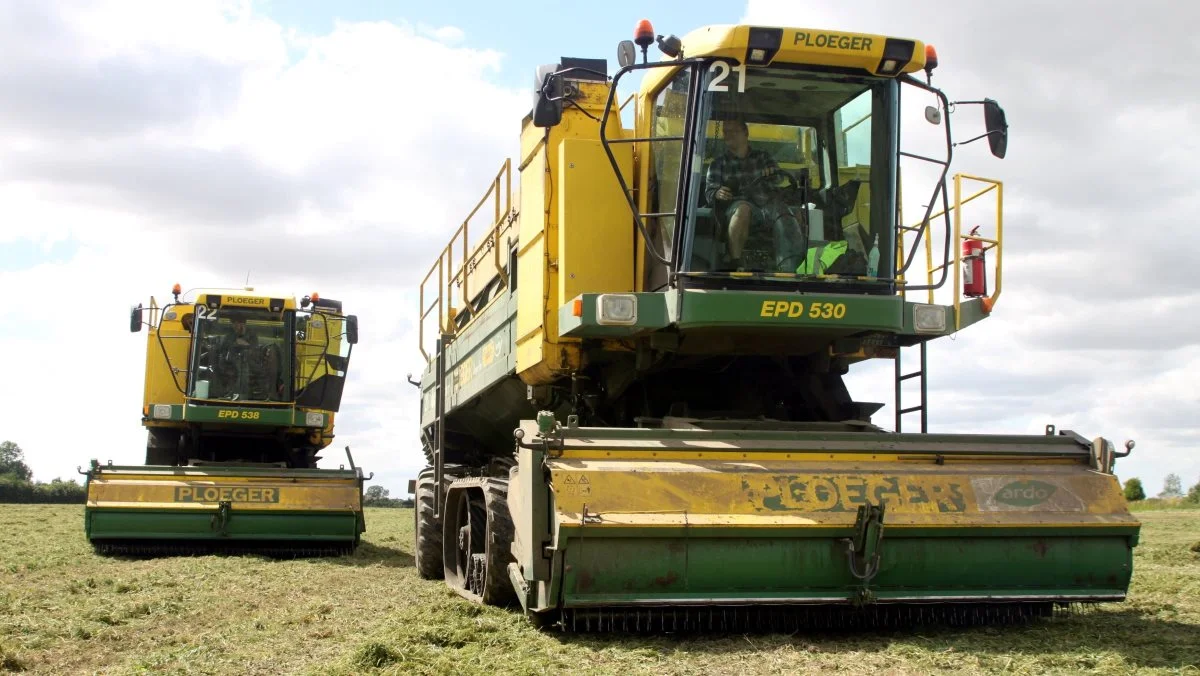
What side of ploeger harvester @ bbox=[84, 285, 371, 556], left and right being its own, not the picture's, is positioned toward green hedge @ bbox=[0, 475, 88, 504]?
back

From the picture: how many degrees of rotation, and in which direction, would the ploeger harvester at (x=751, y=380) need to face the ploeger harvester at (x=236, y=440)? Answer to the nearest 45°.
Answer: approximately 180°

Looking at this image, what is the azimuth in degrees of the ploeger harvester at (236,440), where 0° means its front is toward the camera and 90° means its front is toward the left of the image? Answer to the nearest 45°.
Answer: approximately 0°

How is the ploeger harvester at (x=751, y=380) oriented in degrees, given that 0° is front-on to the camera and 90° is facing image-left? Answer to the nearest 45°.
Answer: approximately 315°

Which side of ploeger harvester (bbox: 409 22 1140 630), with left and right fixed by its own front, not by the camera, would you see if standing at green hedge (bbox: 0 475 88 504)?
back
